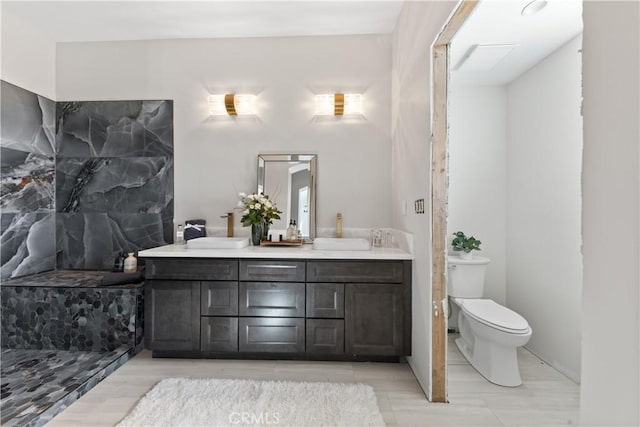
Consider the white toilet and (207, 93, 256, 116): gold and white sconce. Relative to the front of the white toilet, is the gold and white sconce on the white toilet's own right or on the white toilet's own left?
on the white toilet's own right

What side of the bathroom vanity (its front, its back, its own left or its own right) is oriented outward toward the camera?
front

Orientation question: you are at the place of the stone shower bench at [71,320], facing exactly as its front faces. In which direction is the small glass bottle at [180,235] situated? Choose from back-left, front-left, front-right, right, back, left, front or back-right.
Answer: left

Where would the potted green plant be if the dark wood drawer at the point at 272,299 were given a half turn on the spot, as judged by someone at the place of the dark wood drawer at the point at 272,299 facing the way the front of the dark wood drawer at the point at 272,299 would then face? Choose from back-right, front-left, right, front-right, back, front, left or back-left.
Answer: right

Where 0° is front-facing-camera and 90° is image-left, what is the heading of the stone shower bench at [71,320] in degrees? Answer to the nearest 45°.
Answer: approximately 0°

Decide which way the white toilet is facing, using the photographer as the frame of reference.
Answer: facing the viewer and to the right of the viewer

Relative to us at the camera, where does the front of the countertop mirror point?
facing the viewer

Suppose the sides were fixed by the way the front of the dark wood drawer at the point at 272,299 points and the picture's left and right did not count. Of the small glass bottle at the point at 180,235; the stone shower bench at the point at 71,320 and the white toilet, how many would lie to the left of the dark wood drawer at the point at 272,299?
1
